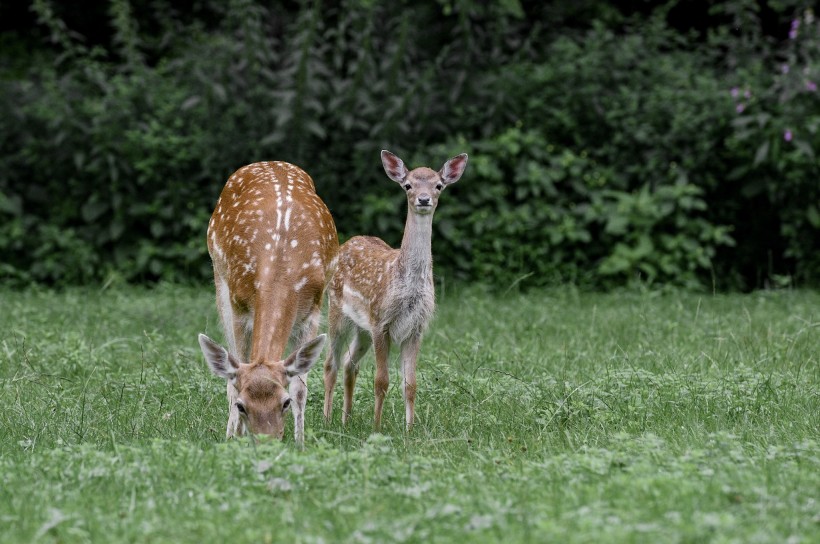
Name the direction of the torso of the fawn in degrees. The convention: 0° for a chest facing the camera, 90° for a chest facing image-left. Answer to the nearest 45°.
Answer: approximately 315°

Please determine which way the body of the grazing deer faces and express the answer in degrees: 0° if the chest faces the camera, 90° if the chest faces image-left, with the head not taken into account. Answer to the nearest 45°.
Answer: approximately 0°

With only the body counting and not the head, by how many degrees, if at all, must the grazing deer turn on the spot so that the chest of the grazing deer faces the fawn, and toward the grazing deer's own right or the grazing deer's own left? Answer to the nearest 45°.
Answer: approximately 90° to the grazing deer's own left

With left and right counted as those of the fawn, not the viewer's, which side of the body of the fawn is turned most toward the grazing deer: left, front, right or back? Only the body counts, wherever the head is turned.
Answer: right
